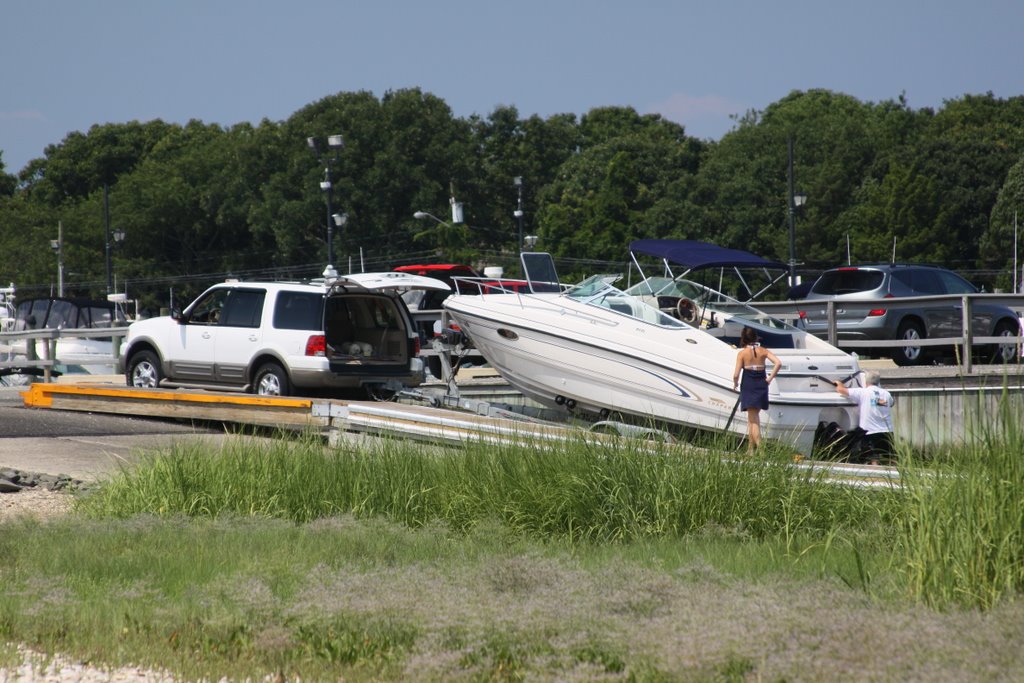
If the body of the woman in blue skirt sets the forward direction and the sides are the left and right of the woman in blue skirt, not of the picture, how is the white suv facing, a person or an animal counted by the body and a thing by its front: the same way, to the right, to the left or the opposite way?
to the left

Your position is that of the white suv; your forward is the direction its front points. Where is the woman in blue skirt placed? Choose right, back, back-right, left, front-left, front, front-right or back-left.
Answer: back

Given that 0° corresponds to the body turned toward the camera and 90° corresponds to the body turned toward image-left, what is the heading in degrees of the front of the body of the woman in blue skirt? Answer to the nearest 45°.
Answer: approximately 180°

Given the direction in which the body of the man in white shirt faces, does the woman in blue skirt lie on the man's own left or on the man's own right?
on the man's own left

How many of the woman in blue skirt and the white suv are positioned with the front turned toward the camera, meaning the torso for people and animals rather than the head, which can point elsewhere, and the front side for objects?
0

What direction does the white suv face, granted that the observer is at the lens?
facing away from the viewer and to the left of the viewer

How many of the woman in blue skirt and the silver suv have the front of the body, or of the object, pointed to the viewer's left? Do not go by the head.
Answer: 0

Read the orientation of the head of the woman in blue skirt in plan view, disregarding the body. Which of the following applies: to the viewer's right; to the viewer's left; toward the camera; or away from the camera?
away from the camera

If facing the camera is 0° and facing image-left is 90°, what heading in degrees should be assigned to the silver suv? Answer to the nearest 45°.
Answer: approximately 225°

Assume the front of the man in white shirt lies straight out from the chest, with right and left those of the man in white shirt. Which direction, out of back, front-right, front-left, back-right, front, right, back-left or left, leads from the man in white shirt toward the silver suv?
front-right

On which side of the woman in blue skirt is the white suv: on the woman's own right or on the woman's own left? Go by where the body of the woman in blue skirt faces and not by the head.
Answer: on the woman's own left

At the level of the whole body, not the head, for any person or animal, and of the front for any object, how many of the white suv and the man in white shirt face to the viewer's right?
0

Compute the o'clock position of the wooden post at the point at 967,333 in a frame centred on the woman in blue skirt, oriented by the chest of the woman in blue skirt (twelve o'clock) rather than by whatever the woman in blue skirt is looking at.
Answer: The wooden post is roughly at 1 o'clock from the woman in blue skirt.

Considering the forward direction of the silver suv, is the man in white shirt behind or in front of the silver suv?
behind

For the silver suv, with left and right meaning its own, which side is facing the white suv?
back

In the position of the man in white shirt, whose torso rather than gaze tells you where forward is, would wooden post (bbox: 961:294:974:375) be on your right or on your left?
on your right
